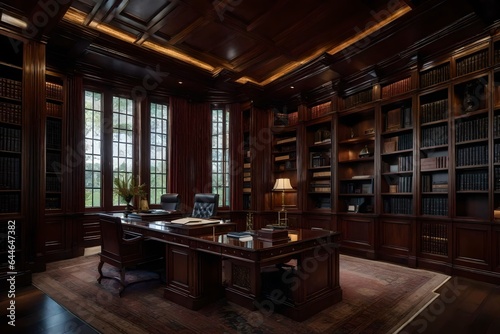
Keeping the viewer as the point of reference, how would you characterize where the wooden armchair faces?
facing away from the viewer and to the right of the viewer

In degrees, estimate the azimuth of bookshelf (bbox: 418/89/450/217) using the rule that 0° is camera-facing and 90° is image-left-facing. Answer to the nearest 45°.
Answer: approximately 45°

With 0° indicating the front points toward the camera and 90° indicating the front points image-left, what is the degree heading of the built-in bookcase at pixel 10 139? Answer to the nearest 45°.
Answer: approximately 315°

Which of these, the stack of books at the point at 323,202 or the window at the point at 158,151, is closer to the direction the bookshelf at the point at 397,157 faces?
the window

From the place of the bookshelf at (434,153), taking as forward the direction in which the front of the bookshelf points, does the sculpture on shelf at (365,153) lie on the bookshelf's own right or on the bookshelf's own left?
on the bookshelf's own right

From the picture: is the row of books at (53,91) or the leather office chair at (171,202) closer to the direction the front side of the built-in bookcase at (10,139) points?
the leather office chair
